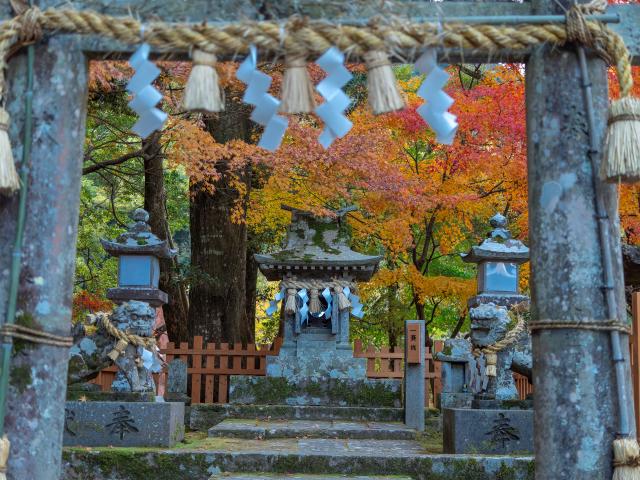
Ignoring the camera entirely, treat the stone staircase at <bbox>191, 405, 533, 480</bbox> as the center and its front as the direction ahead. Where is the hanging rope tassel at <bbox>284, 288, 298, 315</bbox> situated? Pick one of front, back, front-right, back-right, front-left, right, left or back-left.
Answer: back

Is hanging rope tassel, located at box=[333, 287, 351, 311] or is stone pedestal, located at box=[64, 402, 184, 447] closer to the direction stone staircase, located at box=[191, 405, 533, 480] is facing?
the stone pedestal

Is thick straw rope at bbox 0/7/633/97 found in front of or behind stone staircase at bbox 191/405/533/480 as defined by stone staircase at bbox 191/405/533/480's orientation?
in front

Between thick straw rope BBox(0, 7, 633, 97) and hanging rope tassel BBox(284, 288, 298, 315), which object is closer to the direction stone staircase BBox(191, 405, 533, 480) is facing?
the thick straw rope

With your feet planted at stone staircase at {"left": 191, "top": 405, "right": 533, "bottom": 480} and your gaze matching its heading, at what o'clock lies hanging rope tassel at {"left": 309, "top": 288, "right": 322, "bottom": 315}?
The hanging rope tassel is roughly at 6 o'clock from the stone staircase.

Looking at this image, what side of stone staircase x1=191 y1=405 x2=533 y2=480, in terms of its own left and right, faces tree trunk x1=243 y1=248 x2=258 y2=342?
back

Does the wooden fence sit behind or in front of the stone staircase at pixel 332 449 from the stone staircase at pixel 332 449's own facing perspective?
behind

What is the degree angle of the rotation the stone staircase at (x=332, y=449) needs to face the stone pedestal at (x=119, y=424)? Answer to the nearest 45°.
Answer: approximately 90° to its right

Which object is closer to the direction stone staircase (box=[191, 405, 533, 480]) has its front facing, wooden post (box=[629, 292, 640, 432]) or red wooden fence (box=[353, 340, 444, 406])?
the wooden post

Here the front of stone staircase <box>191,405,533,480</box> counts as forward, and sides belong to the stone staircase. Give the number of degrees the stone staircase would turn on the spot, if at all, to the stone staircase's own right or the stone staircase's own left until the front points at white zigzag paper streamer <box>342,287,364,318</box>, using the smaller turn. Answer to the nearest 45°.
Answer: approximately 180°

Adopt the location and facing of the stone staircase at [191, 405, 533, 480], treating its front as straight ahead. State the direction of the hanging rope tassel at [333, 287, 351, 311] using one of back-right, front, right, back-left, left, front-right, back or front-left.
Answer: back

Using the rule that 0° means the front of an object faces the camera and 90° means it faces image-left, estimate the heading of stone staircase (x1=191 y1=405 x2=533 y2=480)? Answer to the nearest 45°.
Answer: approximately 0°

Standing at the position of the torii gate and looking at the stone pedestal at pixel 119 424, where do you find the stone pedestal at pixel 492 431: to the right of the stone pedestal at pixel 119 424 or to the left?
right

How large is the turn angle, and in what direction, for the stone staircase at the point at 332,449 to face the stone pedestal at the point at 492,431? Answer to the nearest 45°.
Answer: approximately 90° to its left

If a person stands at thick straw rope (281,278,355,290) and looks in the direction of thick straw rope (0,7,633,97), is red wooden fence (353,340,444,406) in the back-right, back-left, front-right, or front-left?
back-left

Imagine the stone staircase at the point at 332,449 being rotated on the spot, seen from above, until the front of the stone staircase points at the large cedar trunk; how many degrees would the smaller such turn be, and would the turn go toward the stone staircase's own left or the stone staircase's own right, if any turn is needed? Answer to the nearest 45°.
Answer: approximately 180°
